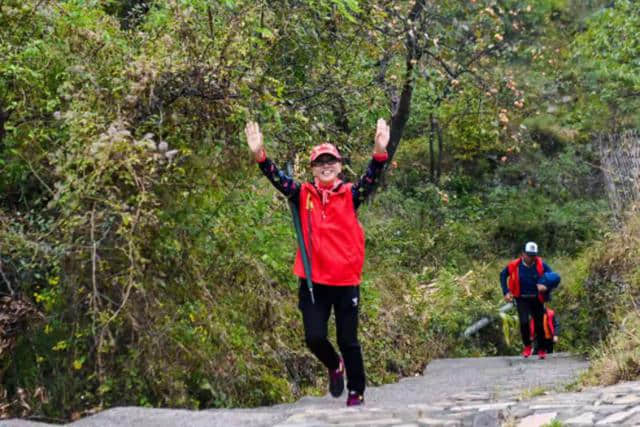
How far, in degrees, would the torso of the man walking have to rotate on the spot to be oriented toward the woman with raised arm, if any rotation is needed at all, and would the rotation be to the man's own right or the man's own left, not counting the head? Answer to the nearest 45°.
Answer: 0° — they already face them

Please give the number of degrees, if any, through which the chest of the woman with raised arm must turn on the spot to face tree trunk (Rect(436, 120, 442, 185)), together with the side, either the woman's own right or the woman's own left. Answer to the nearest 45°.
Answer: approximately 180°

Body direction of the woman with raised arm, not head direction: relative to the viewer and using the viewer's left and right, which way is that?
facing the viewer

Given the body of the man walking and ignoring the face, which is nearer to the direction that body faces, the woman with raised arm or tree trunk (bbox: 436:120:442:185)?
the woman with raised arm

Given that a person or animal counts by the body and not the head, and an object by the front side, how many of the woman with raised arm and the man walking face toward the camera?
2

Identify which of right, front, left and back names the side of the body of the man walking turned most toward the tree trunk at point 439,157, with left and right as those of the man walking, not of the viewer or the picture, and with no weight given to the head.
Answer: back

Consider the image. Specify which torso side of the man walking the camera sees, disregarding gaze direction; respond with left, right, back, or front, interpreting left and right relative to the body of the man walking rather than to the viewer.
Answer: front
